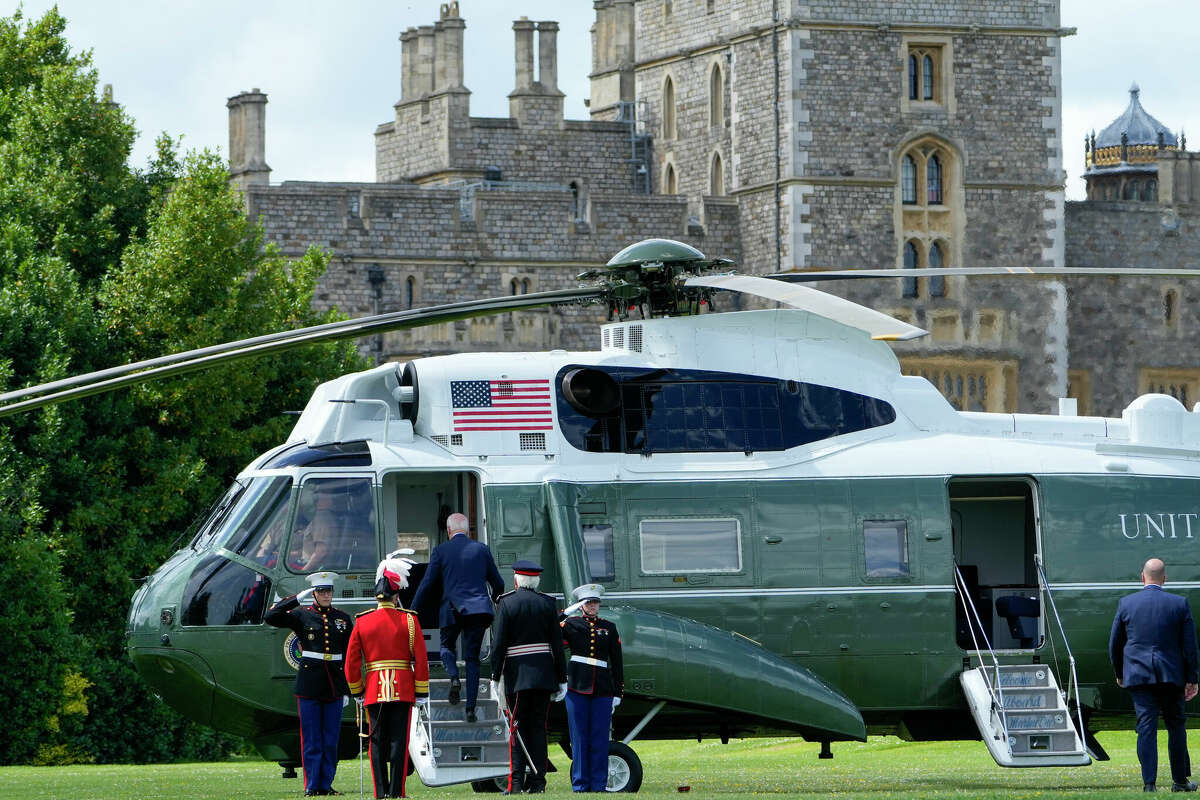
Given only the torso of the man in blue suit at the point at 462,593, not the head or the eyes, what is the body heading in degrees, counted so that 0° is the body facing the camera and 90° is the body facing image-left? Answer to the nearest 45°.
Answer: approximately 180°

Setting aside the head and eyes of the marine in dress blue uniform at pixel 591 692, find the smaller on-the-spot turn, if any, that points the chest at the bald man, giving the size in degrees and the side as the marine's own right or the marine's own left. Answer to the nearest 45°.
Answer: approximately 90° to the marine's own left

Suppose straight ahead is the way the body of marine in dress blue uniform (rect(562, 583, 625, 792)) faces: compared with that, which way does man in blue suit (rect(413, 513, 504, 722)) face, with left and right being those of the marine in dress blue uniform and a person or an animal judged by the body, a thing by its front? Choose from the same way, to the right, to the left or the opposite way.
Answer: the opposite way

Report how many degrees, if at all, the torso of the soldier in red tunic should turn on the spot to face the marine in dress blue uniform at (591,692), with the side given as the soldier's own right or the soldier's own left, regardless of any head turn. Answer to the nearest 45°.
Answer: approximately 90° to the soldier's own right

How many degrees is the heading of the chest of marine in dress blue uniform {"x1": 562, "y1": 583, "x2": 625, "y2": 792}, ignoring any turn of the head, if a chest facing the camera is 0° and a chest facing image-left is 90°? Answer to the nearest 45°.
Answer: approximately 0°

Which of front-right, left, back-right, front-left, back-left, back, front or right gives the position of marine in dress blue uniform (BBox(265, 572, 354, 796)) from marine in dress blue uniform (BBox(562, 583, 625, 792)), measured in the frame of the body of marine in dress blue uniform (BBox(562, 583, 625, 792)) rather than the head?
right

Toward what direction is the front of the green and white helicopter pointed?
to the viewer's left

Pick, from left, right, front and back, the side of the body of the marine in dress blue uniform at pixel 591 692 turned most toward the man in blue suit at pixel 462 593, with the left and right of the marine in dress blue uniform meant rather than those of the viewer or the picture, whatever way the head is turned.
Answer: right

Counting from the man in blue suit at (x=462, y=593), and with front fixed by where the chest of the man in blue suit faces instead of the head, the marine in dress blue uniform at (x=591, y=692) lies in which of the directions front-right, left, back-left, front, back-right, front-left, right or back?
right

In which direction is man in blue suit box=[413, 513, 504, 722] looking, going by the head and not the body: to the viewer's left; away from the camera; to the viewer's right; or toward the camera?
away from the camera

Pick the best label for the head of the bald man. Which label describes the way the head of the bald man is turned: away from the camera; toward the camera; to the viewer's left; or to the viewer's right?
away from the camera

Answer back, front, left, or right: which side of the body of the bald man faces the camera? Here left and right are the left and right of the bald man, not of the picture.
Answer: back

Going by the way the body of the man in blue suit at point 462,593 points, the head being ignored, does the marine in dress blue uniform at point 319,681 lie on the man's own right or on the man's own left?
on the man's own left

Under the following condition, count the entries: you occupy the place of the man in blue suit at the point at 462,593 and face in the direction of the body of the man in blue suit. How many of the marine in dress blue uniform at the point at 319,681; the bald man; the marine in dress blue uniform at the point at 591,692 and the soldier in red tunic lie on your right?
2

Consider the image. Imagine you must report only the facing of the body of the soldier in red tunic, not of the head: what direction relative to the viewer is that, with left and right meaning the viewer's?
facing away from the viewer
